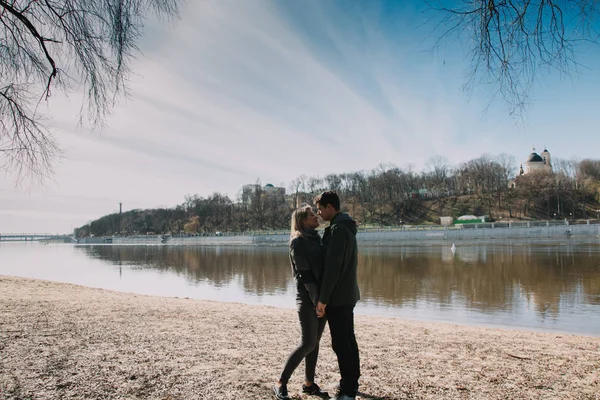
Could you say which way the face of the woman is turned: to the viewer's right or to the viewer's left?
to the viewer's right

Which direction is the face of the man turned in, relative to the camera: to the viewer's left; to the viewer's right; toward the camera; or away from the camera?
to the viewer's left

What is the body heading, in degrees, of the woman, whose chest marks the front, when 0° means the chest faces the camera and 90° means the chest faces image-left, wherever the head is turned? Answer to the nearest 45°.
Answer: approximately 270°

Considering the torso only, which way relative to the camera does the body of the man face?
to the viewer's left
